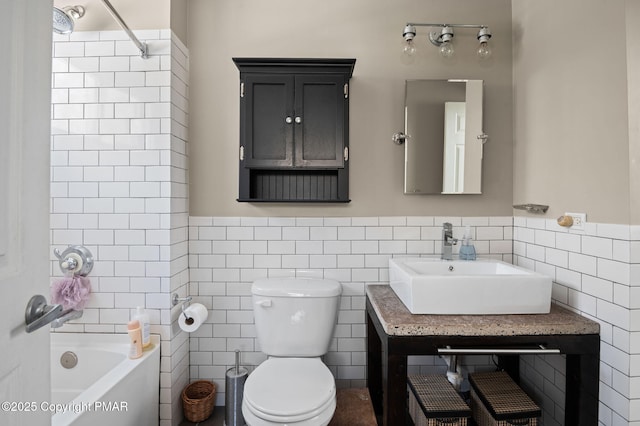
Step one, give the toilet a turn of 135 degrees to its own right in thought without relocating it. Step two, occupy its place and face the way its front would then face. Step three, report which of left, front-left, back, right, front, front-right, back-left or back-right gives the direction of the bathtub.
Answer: front-left

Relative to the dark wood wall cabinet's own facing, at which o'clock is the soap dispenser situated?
The soap dispenser is roughly at 9 o'clock from the dark wood wall cabinet.

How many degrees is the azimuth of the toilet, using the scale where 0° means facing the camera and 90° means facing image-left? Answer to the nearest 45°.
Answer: approximately 0°

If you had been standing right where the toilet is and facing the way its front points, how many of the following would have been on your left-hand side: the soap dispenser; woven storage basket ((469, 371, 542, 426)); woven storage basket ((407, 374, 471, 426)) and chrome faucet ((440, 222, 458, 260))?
4

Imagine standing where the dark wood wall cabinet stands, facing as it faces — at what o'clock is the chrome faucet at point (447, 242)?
The chrome faucet is roughly at 9 o'clock from the dark wood wall cabinet.

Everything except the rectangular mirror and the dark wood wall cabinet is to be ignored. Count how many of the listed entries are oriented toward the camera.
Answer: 2

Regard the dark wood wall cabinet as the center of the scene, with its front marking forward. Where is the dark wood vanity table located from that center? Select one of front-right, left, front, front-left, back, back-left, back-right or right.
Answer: front-left
